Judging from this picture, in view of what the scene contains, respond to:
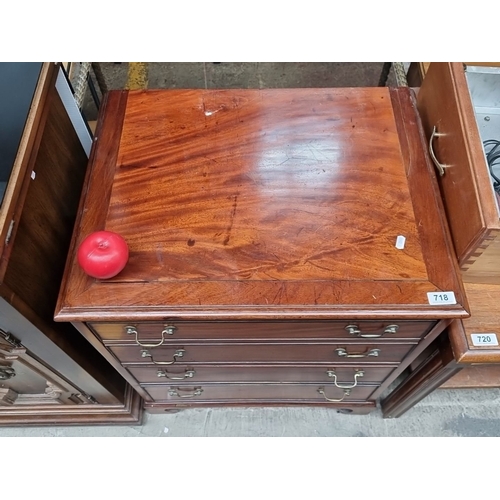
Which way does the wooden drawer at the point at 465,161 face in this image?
to the viewer's left

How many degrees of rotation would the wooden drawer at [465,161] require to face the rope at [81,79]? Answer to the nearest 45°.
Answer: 0° — it already faces it

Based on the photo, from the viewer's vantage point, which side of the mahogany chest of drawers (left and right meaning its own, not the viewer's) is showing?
front

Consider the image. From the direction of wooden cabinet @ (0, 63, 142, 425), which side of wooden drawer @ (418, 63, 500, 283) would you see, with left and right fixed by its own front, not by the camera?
front
